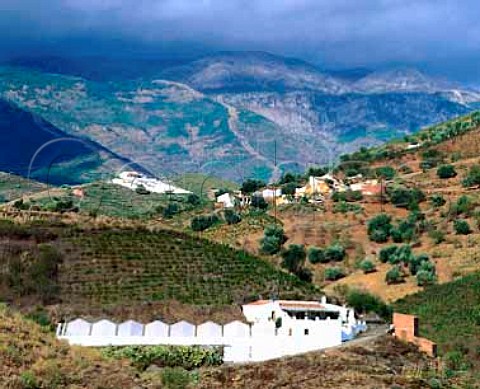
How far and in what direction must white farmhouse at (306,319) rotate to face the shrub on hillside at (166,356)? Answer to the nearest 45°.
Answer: approximately 45° to its right

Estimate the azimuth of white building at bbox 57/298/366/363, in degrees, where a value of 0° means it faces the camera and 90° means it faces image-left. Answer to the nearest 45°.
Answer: approximately 0°
